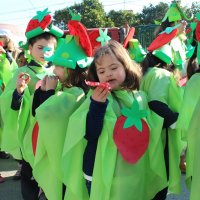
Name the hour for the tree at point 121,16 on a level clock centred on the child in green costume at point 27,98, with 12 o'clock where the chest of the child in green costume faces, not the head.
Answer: The tree is roughly at 8 o'clock from the child in green costume.

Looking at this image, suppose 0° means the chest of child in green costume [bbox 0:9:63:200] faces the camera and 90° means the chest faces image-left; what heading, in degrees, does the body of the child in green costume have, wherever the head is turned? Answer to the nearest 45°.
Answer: approximately 315°

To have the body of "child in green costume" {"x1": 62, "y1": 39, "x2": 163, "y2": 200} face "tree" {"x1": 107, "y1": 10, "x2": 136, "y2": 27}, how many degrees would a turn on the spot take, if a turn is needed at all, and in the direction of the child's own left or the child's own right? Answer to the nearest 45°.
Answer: approximately 135° to the child's own left

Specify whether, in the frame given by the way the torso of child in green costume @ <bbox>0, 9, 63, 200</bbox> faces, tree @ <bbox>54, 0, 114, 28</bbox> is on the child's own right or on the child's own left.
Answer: on the child's own left

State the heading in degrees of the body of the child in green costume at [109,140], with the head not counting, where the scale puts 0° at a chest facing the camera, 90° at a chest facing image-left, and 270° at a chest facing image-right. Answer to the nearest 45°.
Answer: approximately 315°

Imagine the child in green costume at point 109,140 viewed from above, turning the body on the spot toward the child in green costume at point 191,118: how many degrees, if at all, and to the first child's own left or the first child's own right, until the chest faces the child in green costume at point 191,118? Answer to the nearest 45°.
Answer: approximately 45° to the first child's own left
